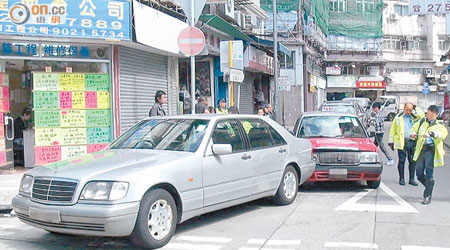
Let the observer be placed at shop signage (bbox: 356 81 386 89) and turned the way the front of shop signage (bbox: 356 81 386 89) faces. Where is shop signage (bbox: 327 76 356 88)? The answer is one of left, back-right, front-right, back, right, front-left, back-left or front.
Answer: right

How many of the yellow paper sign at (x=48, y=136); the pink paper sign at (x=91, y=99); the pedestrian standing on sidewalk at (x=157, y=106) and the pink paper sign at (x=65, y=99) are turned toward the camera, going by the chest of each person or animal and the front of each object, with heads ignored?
3

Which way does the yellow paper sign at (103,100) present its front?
toward the camera

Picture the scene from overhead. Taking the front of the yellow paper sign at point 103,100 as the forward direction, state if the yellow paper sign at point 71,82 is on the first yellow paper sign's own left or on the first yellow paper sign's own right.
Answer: on the first yellow paper sign's own right

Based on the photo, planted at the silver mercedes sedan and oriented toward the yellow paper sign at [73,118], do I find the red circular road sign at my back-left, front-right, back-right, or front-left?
front-right

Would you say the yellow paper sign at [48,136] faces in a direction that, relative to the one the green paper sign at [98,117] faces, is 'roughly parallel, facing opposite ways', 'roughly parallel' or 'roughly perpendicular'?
roughly parallel

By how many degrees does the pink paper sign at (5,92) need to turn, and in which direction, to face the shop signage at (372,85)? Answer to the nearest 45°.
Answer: approximately 135° to its left

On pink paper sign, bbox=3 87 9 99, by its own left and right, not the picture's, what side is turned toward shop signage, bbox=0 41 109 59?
left

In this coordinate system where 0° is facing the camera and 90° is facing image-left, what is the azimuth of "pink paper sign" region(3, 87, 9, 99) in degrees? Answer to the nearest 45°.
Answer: approximately 0°

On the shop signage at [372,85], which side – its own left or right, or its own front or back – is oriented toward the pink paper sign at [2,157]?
front
